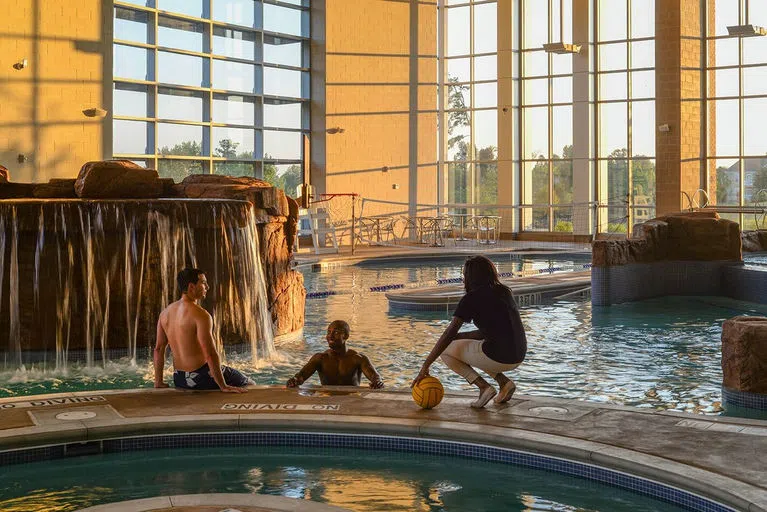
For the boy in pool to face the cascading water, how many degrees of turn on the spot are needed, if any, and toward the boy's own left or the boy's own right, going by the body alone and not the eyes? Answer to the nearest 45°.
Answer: approximately 135° to the boy's own right

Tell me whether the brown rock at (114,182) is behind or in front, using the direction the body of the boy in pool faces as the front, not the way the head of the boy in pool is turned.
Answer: behind

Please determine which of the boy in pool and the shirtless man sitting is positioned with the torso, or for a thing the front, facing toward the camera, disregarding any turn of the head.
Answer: the boy in pool

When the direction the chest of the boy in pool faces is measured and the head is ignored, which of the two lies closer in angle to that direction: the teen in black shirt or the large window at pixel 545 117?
the teen in black shirt

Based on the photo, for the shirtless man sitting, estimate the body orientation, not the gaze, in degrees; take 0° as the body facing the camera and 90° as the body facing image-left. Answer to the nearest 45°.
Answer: approximately 225°

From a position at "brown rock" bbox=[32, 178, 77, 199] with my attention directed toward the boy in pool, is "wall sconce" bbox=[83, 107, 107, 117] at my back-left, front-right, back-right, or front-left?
back-left

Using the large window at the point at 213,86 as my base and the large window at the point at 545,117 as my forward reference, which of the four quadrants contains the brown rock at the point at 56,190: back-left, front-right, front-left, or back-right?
back-right

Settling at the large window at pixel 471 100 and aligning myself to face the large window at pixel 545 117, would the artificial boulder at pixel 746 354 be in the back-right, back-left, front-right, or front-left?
front-right

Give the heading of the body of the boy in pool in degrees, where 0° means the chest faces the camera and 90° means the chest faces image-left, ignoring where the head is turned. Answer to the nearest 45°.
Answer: approximately 0°

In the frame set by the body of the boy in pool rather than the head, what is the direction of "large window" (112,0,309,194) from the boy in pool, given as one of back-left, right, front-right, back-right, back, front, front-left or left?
back

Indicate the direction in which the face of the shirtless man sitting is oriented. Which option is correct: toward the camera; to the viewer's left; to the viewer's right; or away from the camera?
to the viewer's right

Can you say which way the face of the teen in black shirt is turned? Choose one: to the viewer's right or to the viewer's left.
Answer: to the viewer's left

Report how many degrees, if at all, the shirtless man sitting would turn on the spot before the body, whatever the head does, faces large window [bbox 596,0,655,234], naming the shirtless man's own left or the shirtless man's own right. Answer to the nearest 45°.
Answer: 0° — they already face it

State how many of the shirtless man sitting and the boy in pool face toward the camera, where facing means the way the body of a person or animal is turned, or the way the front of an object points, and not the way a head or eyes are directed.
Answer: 1

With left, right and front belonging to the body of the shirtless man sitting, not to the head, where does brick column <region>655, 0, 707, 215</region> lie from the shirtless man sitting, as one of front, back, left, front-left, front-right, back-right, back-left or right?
front

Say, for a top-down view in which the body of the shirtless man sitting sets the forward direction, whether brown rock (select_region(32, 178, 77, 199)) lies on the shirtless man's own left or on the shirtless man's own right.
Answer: on the shirtless man's own left
